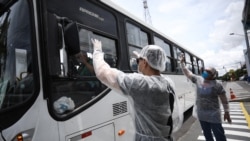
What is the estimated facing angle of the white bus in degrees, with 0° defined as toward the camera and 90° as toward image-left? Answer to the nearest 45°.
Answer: approximately 45°
